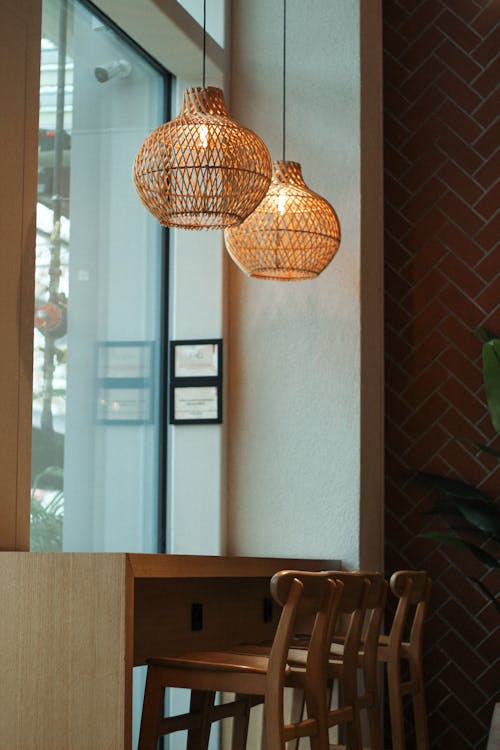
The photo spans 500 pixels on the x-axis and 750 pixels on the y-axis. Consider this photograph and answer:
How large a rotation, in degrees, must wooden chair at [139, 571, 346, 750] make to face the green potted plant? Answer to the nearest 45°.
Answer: approximately 90° to its right

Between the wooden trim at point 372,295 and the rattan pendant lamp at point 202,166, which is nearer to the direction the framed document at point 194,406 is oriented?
the rattan pendant lamp

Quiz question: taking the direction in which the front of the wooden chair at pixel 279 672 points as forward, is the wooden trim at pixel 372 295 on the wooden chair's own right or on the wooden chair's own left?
on the wooden chair's own right

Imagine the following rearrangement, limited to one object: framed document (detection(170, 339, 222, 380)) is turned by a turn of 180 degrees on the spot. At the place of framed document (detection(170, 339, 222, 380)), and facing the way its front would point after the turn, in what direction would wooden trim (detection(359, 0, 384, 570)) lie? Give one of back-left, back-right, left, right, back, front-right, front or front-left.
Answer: right

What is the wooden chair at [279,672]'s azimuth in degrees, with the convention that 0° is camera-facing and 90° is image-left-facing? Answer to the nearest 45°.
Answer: approximately 135°

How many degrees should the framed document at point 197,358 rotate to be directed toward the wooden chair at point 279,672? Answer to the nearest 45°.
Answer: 0° — it already faces it

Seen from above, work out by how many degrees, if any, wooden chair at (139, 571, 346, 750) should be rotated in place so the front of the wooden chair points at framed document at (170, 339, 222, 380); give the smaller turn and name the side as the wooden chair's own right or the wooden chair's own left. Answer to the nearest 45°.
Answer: approximately 45° to the wooden chair's own right

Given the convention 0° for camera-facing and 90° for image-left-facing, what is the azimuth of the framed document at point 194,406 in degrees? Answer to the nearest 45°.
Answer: approximately 0°

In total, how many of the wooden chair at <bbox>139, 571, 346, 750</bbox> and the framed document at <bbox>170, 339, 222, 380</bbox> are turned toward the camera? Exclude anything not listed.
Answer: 1

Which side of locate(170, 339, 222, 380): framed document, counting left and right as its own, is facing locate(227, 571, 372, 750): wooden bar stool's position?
front

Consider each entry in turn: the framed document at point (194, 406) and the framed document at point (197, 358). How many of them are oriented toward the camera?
2

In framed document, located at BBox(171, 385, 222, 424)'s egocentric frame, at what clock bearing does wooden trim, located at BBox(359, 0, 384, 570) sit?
The wooden trim is roughly at 9 o'clock from the framed document.
